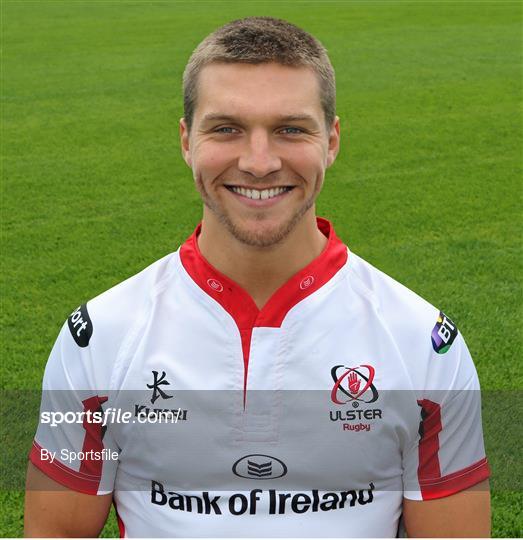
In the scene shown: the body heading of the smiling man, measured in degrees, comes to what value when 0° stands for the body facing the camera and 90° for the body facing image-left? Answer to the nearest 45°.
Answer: approximately 0°
